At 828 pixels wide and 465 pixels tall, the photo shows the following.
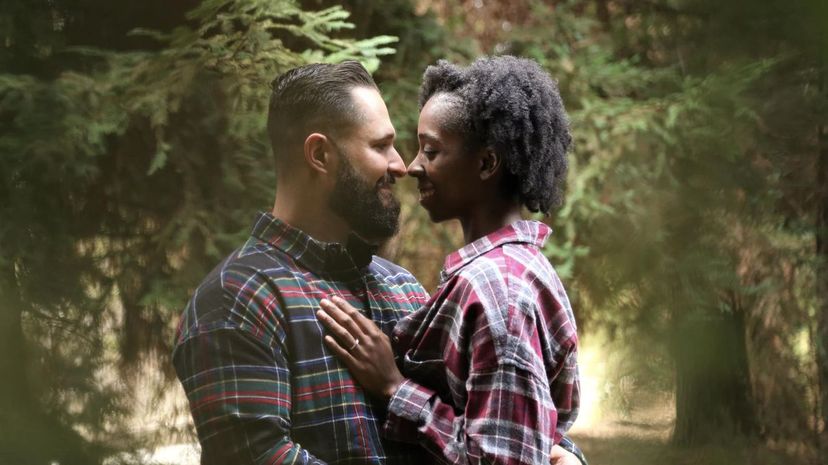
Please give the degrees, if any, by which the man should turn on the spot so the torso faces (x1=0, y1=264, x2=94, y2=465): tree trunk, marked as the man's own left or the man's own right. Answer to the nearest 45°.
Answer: approximately 180°

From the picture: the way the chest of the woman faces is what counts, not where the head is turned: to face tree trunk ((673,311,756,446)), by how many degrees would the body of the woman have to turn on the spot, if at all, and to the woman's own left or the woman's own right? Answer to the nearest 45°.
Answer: approximately 135° to the woman's own right

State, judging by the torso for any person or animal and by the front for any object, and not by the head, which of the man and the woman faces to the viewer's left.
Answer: the woman

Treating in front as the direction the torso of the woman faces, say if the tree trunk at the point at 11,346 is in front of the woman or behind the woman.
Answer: in front

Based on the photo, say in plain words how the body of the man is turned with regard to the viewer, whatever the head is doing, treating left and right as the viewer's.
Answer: facing the viewer and to the right of the viewer

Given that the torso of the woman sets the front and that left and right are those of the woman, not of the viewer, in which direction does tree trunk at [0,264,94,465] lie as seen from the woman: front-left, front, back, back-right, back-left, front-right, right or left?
front-right

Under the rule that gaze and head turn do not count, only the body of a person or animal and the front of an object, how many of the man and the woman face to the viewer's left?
1

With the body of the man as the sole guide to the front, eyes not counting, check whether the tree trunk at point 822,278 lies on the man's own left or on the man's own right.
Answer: on the man's own left

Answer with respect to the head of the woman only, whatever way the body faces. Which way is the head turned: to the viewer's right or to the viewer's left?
to the viewer's left

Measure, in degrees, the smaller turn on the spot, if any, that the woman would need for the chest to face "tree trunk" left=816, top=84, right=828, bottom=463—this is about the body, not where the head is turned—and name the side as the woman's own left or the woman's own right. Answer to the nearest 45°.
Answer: approximately 135° to the woman's own right

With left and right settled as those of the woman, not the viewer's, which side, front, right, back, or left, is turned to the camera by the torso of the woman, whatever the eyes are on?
left

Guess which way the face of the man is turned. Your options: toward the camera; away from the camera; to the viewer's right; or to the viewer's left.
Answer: to the viewer's right
